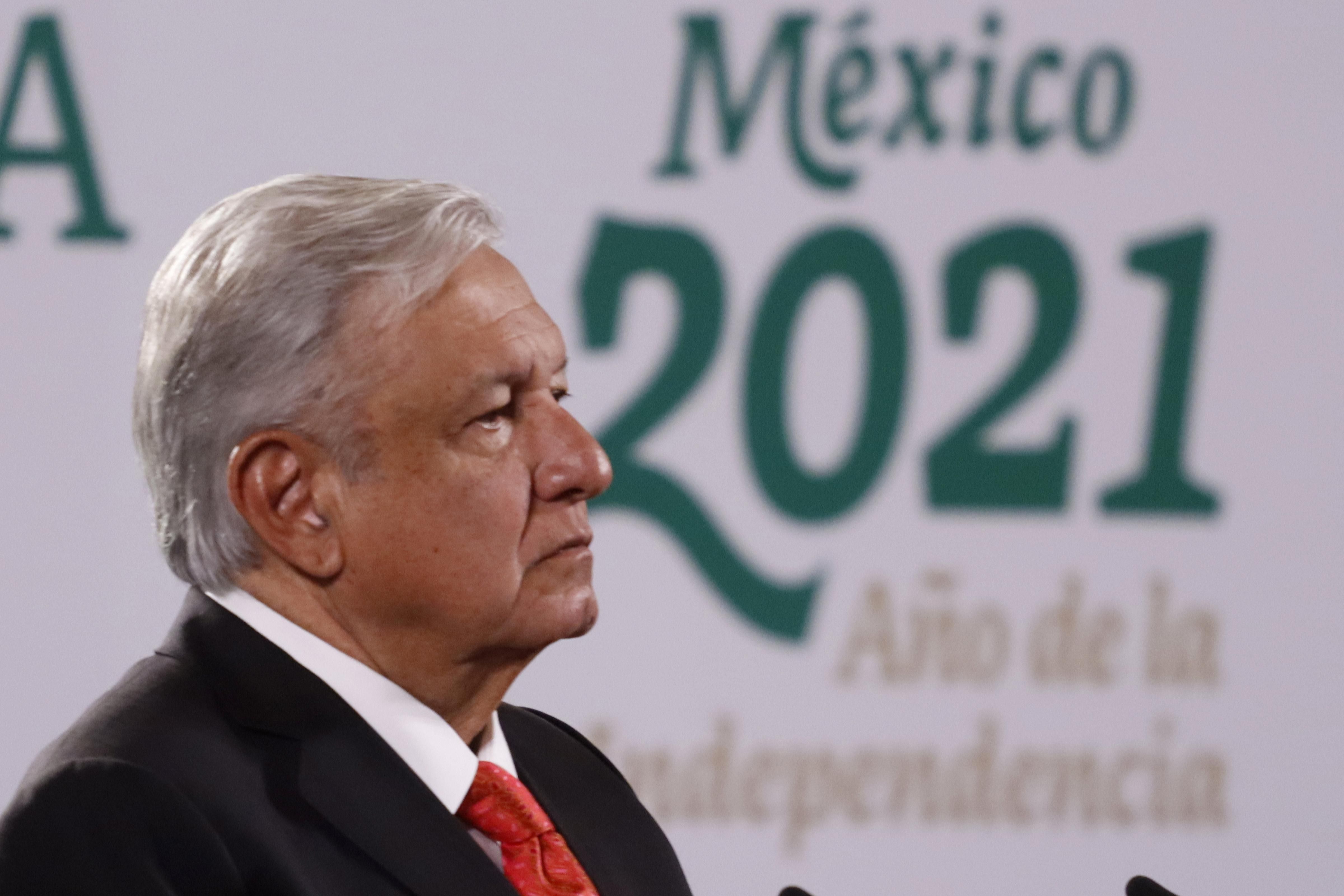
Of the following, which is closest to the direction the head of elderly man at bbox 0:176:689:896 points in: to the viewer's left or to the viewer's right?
to the viewer's right

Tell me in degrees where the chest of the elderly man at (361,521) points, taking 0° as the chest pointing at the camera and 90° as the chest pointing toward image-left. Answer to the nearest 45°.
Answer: approximately 315°
